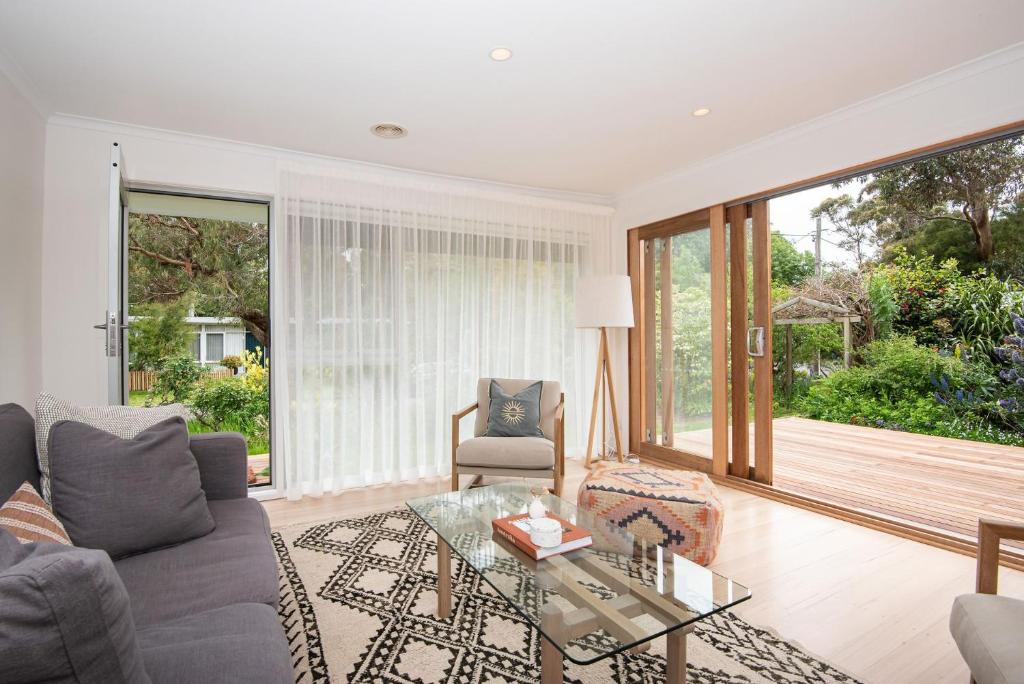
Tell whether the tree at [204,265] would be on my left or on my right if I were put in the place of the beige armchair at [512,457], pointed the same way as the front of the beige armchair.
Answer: on my right

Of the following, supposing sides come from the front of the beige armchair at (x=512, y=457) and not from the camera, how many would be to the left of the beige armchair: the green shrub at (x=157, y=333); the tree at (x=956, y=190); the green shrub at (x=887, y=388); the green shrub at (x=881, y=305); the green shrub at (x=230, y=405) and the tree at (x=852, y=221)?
4

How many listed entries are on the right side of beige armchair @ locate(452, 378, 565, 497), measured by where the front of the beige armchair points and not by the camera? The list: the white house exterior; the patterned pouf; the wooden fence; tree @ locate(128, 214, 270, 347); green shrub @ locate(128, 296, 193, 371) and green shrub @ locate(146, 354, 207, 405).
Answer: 5

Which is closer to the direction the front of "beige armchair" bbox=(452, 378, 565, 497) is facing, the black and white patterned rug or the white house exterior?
the black and white patterned rug

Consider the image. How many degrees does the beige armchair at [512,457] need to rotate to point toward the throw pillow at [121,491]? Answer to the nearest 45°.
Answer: approximately 45° to its right

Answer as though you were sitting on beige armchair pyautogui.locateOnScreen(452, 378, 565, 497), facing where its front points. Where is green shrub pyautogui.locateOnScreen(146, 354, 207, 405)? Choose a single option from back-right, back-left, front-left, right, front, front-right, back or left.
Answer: right

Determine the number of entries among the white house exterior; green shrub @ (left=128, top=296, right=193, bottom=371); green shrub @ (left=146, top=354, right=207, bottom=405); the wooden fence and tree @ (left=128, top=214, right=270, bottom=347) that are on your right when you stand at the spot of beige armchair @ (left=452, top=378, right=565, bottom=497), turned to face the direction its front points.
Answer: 5

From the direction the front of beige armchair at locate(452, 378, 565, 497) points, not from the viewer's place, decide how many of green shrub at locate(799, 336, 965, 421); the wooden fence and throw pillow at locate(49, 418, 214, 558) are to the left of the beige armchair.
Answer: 1

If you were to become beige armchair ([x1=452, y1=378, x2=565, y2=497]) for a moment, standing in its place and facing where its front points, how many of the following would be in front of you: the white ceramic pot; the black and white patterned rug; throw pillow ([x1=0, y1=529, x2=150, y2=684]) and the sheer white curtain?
3

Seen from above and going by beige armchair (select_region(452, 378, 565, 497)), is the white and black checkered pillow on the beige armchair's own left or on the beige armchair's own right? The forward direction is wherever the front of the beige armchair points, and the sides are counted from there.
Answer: on the beige armchair's own right

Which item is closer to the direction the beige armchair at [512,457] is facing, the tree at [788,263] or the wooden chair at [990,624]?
the wooden chair

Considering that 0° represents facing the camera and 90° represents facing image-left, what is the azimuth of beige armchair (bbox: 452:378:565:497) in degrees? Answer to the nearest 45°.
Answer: approximately 0°

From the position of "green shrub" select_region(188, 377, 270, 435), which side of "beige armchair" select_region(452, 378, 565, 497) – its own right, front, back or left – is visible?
right

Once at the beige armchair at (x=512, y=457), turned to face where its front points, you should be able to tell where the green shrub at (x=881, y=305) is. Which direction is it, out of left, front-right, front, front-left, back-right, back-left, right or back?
left

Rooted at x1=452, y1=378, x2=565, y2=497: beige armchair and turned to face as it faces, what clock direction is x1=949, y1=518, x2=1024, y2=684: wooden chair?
The wooden chair is roughly at 11 o'clock from the beige armchair.

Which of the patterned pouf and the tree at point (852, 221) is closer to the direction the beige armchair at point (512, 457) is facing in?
the patterned pouf

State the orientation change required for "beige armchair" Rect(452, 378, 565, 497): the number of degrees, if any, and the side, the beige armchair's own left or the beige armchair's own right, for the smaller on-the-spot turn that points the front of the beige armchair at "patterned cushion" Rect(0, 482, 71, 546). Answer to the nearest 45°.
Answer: approximately 45° to the beige armchair's own right
